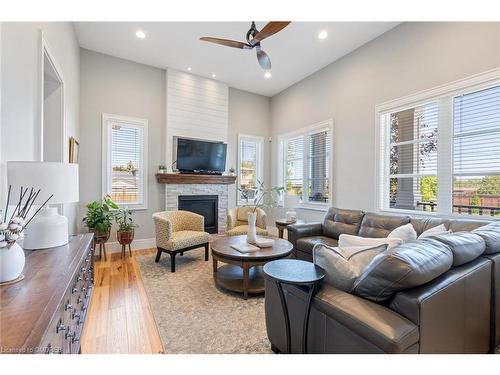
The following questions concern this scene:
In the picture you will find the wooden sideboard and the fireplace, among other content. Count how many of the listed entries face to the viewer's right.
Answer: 1

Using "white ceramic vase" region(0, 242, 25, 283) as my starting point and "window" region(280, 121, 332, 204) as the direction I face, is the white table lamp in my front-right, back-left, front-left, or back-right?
front-left

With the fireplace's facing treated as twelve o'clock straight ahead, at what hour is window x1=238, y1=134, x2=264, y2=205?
The window is roughly at 8 o'clock from the fireplace.

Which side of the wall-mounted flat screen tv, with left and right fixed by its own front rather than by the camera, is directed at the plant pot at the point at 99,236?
right

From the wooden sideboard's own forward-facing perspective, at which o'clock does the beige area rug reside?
The beige area rug is roughly at 11 o'clock from the wooden sideboard.

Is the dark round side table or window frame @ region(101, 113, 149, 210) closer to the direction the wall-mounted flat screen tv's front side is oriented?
the dark round side table

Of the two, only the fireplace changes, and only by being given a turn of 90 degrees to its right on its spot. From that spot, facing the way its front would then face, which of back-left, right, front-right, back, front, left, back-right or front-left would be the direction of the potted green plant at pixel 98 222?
front-left

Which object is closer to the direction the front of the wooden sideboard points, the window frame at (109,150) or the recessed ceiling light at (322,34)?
the recessed ceiling light

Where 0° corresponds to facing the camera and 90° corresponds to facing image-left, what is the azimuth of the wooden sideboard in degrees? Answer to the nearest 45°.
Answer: approximately 270°

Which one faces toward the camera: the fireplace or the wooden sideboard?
the fireplace

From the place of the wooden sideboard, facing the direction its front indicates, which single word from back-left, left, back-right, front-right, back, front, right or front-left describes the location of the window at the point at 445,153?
front

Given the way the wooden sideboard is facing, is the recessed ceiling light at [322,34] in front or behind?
in front

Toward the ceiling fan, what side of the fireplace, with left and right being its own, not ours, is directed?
front

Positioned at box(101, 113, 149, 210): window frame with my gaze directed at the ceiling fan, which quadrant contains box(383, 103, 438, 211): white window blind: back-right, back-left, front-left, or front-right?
front-left

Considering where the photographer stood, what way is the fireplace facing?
facing the viewer

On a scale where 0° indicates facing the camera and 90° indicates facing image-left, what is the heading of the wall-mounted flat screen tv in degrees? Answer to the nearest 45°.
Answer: approximately 315°
